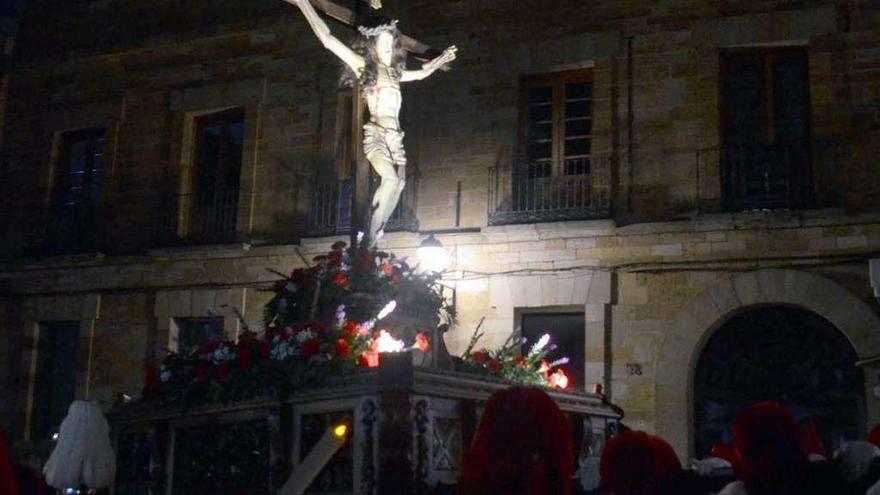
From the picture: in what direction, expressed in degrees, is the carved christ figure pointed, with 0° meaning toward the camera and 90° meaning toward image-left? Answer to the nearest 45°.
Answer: approximately 315°
